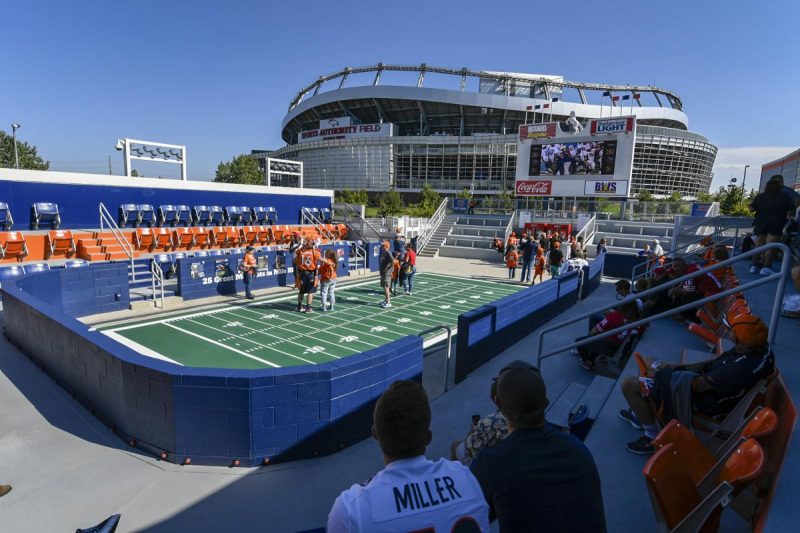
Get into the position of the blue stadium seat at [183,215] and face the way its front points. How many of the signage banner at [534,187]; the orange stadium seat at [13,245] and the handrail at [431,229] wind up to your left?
2

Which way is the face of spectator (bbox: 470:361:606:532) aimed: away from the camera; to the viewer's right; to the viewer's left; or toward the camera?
away from the camera

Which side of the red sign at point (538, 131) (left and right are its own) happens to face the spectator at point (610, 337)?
front

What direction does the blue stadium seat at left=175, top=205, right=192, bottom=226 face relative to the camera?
toward the camera

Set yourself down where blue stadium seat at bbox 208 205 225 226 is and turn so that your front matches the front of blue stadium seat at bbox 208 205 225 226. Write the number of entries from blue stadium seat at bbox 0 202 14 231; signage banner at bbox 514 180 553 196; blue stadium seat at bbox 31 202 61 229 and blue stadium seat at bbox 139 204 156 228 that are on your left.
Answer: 1

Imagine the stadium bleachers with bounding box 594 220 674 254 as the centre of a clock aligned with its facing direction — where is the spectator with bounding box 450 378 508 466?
The spectator is roughly at 12 o'clock from the stadium bleachers.

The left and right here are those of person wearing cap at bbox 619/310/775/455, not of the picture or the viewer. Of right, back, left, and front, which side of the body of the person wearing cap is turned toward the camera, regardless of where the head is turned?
left

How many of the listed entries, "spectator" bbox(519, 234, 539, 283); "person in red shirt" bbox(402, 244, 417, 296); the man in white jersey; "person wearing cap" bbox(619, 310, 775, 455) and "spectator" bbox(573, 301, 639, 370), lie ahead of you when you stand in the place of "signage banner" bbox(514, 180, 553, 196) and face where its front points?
5

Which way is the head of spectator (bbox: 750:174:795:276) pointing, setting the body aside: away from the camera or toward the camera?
away from the camera

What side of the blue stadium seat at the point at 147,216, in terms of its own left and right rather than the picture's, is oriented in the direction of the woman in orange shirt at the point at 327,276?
front

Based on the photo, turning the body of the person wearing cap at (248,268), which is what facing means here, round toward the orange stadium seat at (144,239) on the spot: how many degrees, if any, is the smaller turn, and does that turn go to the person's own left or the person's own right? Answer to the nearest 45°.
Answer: approximately 180°

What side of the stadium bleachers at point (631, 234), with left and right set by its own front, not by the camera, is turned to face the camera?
front

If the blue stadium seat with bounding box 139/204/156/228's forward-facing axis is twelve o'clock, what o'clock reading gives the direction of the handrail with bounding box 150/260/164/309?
The handrail is roughly at 12 o'clock from the blue stadium seat.

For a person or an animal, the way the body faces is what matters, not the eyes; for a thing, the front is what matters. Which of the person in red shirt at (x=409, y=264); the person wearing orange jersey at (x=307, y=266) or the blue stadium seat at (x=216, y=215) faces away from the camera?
the person wearing orange jersey

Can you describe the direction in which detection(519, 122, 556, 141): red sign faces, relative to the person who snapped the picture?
facing the viewer

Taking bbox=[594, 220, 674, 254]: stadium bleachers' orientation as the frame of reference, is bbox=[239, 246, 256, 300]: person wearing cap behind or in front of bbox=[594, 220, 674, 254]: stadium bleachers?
in front

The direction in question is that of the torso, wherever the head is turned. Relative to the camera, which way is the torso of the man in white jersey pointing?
away from the camera

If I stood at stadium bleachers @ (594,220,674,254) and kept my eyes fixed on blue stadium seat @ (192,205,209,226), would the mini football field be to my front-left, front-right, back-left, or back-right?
front-left

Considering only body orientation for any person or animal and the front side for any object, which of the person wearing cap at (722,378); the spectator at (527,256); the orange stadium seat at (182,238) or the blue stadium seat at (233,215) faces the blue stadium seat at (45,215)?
the person wearing cap

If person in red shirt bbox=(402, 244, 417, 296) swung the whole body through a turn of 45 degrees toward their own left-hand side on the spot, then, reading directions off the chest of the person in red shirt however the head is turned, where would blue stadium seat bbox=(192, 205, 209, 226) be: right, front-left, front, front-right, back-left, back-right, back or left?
right
